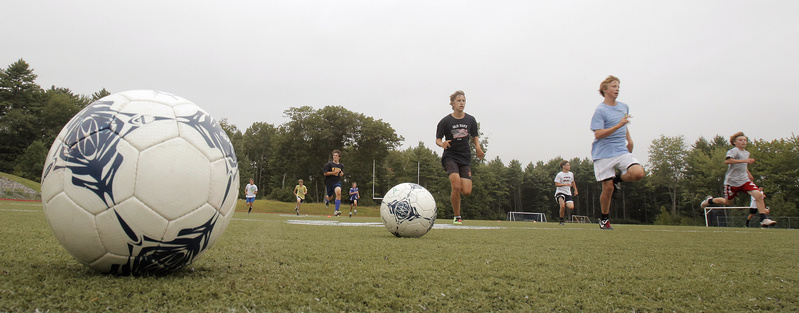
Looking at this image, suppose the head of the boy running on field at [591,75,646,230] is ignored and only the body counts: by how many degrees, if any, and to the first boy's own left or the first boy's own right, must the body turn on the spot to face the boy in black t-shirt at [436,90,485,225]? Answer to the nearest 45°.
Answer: approximately 135° to the first boy's own right

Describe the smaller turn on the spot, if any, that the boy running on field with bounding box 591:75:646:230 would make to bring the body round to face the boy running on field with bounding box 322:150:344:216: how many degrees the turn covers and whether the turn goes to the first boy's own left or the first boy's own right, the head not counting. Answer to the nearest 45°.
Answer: approximately 180°

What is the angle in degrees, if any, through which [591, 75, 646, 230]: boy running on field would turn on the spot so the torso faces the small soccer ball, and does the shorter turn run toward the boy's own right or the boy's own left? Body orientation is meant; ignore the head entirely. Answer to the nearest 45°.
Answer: approximately 90° to the boy's own right

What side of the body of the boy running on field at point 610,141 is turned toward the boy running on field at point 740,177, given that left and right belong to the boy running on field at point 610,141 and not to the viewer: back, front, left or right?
left

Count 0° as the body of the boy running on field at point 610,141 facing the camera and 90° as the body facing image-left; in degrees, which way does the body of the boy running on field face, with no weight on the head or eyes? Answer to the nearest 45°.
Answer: approximately 315°

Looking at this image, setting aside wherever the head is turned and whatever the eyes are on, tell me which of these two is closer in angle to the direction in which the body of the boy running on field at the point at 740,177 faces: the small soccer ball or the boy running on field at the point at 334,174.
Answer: the small soccer ball

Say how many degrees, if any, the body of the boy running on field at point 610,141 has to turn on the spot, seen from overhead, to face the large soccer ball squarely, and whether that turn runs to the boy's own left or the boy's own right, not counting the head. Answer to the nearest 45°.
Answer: approximately 45° to the boy's own right
